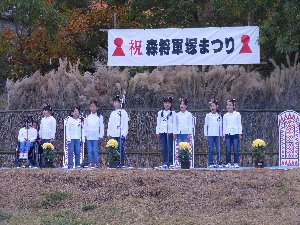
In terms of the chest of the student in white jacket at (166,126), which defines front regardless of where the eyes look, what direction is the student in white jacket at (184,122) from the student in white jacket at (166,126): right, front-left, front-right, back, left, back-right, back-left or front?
left

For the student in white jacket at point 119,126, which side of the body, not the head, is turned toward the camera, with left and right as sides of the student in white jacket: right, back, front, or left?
front

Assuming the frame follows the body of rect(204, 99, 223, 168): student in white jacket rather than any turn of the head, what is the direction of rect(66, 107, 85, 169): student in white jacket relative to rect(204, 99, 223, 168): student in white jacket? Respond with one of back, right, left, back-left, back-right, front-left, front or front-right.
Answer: right

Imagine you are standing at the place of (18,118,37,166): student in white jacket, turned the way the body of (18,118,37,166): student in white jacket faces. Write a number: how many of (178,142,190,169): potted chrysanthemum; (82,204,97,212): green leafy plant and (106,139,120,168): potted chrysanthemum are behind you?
0

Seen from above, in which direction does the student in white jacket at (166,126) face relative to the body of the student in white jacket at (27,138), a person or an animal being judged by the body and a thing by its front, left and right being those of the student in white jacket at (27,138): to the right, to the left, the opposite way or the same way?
the same way

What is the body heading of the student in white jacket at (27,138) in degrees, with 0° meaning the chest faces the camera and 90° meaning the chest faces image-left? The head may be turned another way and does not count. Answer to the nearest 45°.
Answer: approximately 0°

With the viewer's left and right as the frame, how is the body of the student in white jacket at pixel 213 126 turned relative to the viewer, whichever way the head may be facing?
facing the viewer

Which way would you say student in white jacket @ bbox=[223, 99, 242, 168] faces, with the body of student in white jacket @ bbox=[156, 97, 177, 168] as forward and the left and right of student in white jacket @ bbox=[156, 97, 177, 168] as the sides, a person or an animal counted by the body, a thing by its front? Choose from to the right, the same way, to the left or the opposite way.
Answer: the same way

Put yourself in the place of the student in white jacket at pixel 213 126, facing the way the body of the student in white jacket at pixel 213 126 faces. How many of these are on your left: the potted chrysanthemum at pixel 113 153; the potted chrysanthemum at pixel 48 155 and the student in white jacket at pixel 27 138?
0

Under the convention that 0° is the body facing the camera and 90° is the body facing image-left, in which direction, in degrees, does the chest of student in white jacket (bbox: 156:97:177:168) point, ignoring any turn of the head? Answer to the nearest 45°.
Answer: approximately 0°

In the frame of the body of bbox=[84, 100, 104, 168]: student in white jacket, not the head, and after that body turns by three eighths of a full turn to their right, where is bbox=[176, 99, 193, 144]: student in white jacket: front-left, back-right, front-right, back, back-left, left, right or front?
back-right

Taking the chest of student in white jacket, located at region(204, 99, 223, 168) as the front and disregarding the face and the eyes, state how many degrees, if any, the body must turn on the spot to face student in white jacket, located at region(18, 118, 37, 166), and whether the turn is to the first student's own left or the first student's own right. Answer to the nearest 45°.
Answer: approximately 90° to the first student's own right

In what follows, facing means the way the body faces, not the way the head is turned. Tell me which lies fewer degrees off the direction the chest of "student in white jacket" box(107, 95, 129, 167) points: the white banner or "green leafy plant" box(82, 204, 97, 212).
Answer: the green leafy plant

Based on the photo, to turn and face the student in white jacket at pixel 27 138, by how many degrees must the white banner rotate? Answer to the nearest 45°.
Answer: approximately 45° to its right

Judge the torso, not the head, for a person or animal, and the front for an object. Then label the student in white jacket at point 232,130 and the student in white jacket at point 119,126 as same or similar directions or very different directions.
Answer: same or similar directions

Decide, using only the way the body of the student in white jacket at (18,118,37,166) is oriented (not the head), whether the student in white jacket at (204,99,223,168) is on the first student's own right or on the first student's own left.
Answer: on the first student's own left

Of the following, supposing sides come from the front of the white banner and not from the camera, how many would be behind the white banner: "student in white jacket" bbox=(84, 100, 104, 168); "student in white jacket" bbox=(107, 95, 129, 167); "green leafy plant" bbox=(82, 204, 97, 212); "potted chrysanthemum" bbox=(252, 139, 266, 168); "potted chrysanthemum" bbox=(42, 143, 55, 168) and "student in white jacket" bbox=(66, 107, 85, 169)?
0

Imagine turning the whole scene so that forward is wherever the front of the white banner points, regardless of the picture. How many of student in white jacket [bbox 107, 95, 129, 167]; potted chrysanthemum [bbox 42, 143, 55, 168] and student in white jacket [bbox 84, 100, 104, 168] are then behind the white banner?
0

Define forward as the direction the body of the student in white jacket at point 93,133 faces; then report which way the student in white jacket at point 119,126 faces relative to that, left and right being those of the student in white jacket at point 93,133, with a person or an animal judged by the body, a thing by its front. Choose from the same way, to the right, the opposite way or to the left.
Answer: the same way

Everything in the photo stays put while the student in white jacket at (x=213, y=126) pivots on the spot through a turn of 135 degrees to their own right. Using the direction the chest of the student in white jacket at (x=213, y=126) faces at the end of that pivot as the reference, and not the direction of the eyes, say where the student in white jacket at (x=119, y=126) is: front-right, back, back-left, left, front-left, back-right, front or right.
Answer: front-left
